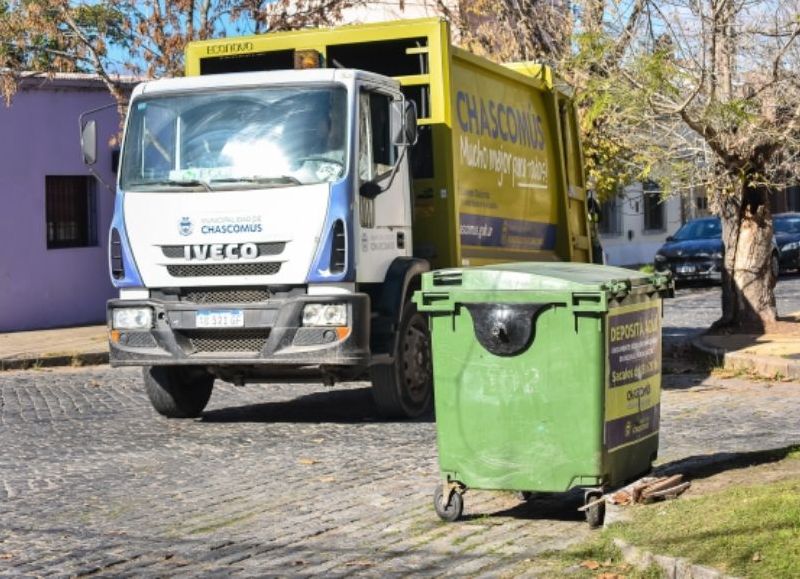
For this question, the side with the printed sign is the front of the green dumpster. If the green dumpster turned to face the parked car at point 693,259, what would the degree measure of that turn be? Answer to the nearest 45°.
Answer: approximately 90° to its left

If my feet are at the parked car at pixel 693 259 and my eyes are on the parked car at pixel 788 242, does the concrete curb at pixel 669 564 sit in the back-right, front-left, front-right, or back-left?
back-right

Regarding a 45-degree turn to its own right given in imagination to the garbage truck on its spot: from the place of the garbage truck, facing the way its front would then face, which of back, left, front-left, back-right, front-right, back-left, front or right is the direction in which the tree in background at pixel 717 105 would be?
back-right

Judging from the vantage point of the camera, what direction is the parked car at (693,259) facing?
facing the viewer and to the left of the viewer

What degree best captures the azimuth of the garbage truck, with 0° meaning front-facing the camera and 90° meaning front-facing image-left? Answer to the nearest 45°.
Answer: approximately 45°

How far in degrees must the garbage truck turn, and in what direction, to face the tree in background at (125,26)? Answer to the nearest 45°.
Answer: approximately 135° to its right

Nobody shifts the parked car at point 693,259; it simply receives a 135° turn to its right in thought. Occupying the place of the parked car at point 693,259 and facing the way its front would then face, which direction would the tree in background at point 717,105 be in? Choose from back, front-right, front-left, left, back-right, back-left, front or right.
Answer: back

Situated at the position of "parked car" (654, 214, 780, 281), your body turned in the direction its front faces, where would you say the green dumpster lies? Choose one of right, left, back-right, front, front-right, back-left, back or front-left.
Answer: front-left
